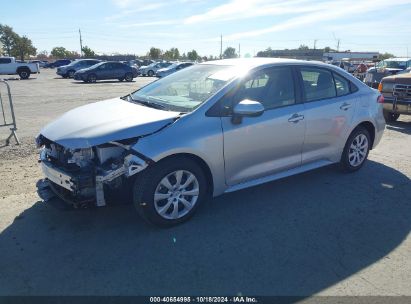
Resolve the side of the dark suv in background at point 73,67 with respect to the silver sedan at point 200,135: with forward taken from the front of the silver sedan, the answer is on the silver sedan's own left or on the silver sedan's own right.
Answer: on the silver sedan's own right

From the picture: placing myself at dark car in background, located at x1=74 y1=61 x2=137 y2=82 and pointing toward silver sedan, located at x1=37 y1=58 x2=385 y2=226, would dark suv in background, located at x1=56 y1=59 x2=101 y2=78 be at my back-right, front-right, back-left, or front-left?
back-right

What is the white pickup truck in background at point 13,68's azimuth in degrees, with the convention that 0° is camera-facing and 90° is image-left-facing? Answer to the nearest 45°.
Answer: approximately 90°

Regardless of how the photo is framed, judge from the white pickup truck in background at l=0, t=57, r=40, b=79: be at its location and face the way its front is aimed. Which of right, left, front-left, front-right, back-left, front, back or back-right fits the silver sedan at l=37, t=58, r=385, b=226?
left

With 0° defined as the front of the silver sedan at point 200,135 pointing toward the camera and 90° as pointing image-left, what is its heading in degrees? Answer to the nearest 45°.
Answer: approximately 45°

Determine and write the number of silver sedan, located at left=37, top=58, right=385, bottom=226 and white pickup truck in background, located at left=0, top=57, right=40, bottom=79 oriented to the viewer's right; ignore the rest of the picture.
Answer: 0
